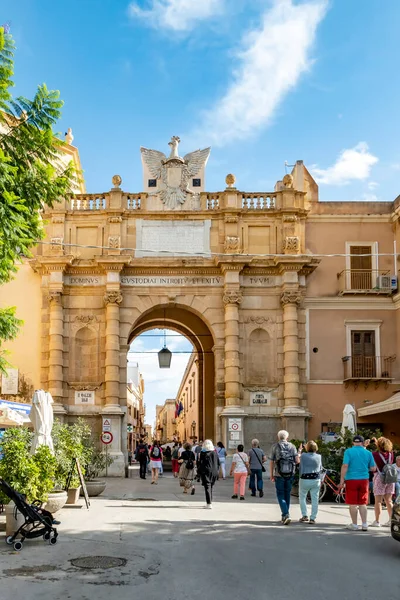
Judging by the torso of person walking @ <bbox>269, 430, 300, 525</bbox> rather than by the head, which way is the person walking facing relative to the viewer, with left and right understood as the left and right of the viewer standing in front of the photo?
facing away from the viewer

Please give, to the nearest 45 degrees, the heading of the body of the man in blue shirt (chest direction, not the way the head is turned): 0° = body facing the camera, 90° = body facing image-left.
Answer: approximately 180°

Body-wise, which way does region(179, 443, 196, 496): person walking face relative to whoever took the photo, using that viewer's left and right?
facing away from the viewer

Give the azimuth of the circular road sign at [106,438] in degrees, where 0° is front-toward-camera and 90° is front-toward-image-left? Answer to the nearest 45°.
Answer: approximately 0°

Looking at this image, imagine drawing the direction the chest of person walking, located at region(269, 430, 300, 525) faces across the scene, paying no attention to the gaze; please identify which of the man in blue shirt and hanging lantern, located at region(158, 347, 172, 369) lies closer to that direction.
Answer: the hanging lantern

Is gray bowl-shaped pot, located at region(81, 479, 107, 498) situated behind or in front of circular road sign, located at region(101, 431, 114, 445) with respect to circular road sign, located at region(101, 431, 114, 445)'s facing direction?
in front

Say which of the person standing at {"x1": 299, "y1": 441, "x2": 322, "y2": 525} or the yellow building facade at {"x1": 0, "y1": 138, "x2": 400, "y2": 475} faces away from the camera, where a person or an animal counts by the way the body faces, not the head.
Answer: the person standing

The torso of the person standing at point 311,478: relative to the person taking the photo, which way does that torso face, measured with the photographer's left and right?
facing away from the viewer

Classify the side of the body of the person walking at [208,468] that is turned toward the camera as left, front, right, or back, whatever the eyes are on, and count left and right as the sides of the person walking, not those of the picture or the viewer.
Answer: back

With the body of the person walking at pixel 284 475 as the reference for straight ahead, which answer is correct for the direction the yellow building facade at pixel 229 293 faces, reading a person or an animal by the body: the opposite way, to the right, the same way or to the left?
the opposite way

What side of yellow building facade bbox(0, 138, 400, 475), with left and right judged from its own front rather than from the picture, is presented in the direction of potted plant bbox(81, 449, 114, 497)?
front

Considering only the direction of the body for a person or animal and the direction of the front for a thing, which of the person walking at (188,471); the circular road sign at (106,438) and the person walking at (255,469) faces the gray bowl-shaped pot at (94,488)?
the circular road sign

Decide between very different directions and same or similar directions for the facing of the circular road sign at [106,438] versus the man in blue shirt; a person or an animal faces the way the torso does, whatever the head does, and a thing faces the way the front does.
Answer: very different directions

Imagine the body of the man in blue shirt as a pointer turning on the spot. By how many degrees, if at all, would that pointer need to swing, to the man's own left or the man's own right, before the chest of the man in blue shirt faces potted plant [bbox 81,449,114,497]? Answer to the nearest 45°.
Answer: approximately 45° to the man's own left
